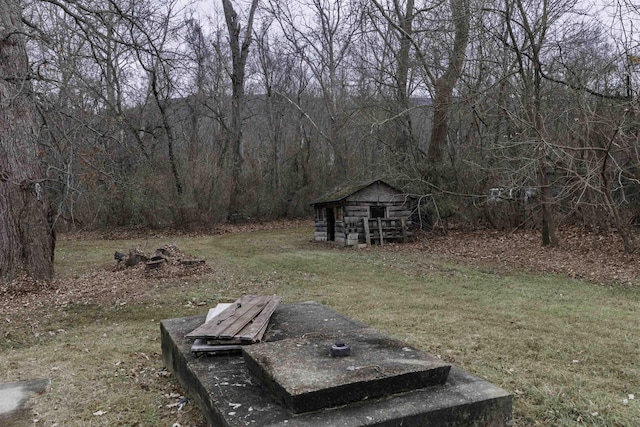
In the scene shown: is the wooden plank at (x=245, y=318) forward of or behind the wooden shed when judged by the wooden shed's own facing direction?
forward

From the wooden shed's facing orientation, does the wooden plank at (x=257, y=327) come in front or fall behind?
in front

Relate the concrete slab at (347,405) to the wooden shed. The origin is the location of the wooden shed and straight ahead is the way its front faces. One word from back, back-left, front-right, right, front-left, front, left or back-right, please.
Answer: front-left

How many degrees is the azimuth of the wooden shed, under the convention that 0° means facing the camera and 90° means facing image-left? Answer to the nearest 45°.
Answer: approximately 45°
